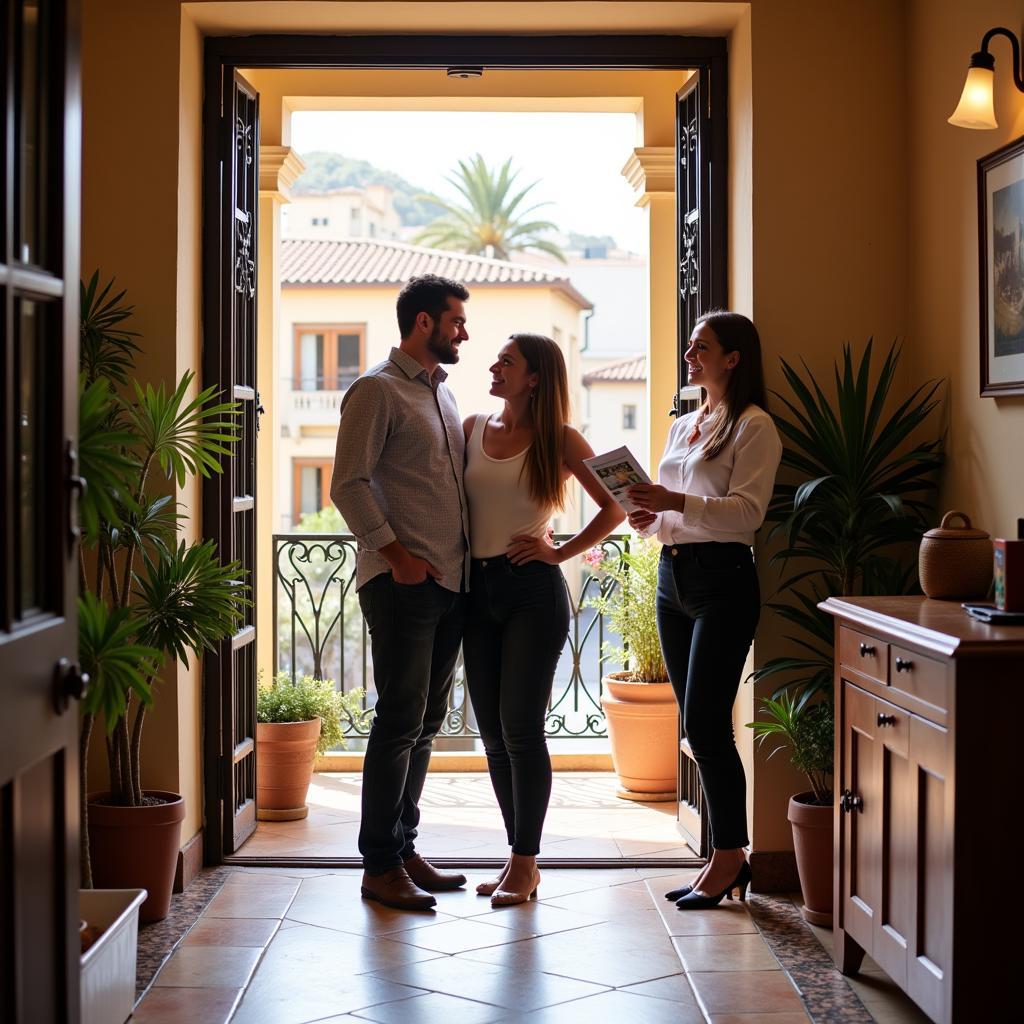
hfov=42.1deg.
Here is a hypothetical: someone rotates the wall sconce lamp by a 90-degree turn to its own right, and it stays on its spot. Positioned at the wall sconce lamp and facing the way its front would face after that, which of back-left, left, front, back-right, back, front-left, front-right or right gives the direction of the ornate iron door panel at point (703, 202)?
front-left

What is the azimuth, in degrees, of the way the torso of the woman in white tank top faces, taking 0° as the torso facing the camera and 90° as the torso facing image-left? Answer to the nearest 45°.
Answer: approximately 45°

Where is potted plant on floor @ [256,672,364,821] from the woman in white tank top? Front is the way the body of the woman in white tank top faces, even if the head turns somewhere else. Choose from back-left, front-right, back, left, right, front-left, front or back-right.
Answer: right

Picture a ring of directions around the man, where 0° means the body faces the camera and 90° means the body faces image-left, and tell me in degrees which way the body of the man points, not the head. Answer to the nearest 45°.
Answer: approximately 315°

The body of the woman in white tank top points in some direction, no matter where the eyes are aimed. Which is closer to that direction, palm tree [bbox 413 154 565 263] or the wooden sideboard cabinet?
the wooden sideboard cabinet

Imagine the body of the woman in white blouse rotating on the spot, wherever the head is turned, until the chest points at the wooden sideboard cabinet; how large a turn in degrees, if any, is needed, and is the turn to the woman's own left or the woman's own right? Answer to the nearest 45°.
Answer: approximately 135° to the woman's own left

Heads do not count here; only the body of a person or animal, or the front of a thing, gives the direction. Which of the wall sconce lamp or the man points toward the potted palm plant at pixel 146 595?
the wall sconce lamp

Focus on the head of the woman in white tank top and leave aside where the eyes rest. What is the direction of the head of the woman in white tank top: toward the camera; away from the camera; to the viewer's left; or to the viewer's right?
to the viewer's left

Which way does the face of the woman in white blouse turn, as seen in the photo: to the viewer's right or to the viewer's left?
to the viewer's left

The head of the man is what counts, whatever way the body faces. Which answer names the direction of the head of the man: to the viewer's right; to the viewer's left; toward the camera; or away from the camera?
to the viewer's right

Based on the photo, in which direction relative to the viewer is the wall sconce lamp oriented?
to the viewer's left

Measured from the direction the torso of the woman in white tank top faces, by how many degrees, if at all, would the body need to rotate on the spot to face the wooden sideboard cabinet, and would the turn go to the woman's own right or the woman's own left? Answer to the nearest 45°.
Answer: approximately 90° to the woman's own left

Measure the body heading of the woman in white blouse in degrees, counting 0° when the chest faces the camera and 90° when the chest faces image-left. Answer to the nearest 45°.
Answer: approximately 45°

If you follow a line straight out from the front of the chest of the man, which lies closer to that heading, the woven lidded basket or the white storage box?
the woven lidded basket

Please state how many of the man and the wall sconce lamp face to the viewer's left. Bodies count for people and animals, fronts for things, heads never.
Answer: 1

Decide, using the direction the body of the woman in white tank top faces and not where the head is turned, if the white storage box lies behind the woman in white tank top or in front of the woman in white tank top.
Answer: in front
